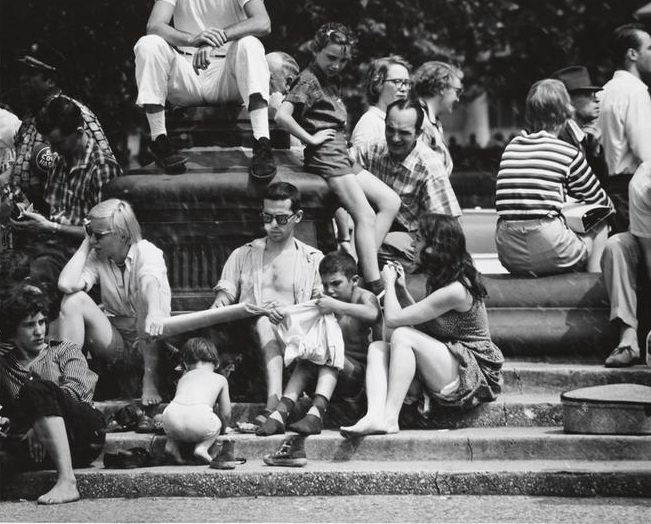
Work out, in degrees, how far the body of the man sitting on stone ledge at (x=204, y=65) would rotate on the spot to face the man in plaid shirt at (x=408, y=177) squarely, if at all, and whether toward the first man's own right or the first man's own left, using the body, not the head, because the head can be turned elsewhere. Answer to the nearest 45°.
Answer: approximately 90° to the first man's own left

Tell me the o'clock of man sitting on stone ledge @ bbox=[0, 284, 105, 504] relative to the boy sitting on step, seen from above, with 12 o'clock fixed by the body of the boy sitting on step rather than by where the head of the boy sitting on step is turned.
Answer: The man sitting on stone ledge is roughly at 1 o'clock from the boy sitting on step.

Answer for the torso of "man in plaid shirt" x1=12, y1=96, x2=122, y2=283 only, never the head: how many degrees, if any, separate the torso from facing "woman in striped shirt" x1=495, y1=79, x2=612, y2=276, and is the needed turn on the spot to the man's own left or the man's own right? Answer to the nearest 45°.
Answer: approximately 135° to the man's own left

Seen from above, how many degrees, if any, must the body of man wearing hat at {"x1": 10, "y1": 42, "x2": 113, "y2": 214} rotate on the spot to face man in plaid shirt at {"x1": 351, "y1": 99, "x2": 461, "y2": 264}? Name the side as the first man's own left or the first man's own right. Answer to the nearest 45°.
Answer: approximately 90° to the first man's own left

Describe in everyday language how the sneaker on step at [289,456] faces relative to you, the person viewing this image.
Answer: facing to the left of the viewer

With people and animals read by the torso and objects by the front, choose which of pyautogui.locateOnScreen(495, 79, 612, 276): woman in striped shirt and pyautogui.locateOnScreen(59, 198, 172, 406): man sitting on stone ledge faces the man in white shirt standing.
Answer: the woman in striped shirt

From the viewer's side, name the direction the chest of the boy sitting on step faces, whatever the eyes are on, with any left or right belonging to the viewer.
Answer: facing the viewer and to the left of the viewer
